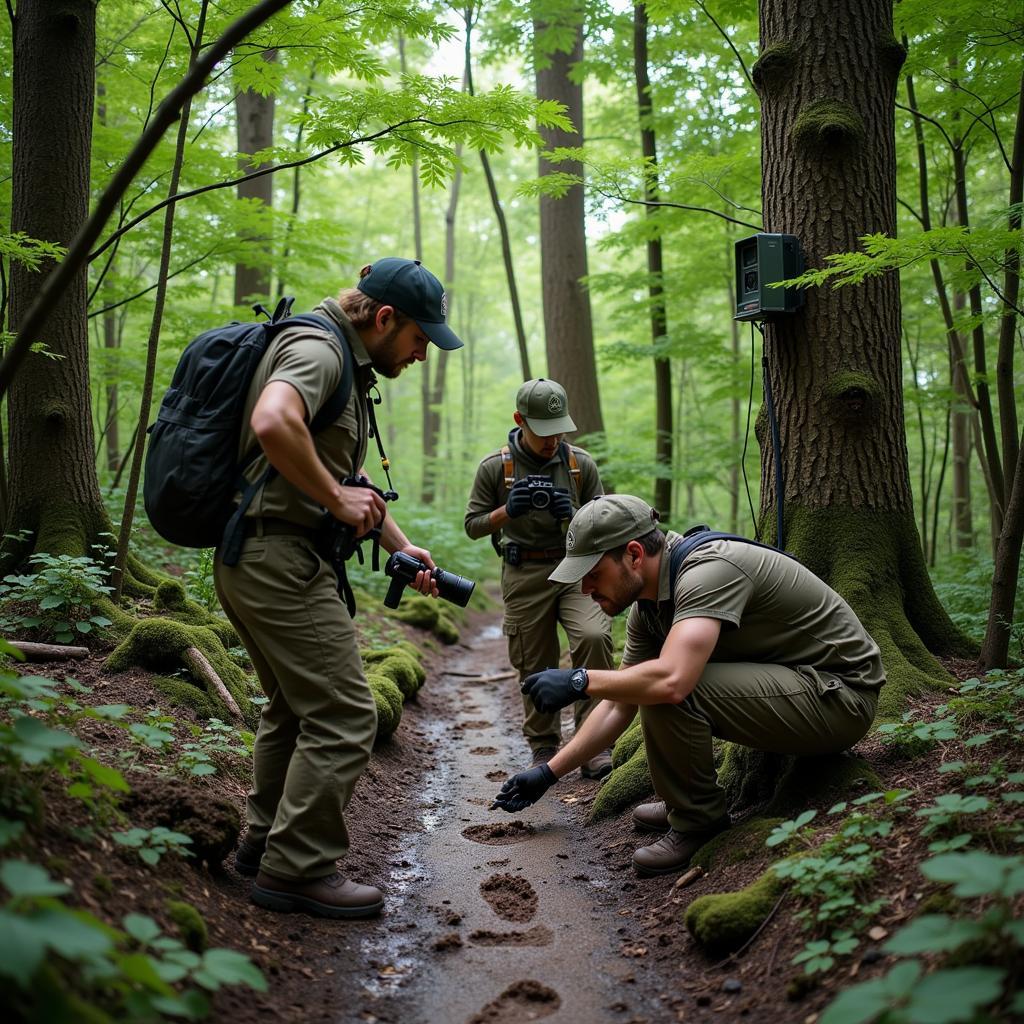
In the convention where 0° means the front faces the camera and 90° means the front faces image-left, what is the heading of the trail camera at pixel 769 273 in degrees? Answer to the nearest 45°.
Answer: approximately 45°

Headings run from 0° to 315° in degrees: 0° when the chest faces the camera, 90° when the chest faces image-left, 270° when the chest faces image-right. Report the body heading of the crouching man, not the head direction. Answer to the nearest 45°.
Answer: approximately 90°

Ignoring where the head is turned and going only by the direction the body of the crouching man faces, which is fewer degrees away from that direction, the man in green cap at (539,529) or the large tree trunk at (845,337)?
the man in green cap

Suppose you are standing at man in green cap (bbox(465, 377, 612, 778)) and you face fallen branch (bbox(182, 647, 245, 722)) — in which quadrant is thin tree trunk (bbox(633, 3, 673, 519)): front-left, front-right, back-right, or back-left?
back-right

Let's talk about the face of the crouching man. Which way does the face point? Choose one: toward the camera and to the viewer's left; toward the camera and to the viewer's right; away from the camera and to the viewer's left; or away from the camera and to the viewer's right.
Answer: toward the camera and to the viewer's left

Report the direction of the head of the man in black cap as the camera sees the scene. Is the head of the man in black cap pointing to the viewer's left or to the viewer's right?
to the viewer's right

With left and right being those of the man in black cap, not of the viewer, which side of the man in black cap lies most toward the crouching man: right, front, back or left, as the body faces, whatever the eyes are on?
front

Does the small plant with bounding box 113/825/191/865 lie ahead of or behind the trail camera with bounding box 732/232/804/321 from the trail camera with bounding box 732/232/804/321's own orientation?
ahead

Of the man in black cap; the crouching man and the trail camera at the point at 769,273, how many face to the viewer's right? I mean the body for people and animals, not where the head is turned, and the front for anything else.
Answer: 1

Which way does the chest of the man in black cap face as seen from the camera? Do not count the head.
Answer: to the viewer's right

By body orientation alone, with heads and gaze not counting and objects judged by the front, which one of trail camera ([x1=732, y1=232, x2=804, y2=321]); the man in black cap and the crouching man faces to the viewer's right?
the man in black cap

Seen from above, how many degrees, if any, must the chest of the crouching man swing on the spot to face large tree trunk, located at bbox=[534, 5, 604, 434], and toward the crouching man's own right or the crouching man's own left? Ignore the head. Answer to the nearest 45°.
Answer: approximately 90° to the crouching man's own right

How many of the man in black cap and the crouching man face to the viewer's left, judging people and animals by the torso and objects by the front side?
1

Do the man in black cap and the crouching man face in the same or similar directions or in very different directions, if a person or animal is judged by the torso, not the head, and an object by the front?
very different directions

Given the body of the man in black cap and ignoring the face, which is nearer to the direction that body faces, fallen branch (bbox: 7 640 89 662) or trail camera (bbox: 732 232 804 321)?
the trail camera
